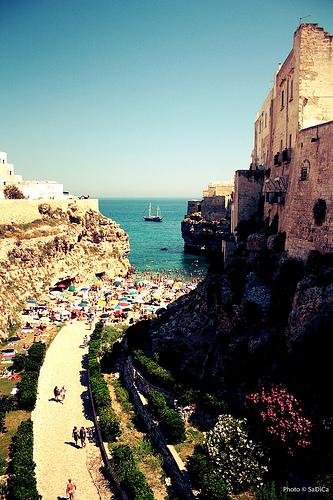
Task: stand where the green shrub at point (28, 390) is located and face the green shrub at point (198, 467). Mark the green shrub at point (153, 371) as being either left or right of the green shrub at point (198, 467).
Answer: left

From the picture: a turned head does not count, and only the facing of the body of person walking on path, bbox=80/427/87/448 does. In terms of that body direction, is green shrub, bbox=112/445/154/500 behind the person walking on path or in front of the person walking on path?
behind

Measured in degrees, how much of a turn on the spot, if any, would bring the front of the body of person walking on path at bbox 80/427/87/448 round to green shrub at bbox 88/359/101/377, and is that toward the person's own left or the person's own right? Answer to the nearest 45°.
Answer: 0° — they already face it

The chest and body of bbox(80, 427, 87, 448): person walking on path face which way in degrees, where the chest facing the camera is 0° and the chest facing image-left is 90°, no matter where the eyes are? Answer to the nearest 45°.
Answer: approximately 180°

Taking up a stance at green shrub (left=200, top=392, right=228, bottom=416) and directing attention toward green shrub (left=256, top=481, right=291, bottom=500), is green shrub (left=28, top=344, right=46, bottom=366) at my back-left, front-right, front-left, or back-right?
back-right

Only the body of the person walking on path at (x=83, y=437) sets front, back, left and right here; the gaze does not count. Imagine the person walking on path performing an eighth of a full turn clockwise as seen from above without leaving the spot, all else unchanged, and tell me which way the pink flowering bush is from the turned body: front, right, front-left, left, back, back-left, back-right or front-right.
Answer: right

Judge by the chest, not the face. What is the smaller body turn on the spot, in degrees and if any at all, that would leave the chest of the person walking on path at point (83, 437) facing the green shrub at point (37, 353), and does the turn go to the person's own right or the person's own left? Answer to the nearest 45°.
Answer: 0° — they already face it

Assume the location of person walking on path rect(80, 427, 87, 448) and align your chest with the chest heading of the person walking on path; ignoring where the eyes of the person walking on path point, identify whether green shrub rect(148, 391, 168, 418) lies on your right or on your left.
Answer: on your right

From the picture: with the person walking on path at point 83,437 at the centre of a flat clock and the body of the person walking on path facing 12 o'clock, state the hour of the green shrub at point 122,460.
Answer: The green shrub is roughly at 5 o'clock from the person walking on path.

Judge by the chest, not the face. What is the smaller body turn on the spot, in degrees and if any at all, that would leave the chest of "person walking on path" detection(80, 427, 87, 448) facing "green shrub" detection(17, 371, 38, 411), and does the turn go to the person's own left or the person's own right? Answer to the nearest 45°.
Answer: approximately 45° to the person's own left
